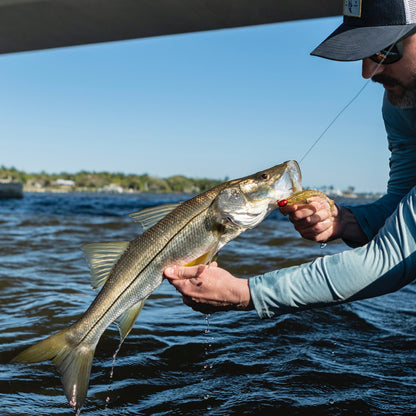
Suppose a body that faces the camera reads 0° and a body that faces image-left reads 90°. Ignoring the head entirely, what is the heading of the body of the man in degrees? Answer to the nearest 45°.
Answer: approximately 90°

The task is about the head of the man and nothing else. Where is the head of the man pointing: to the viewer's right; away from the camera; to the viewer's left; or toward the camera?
to the viewer's left
